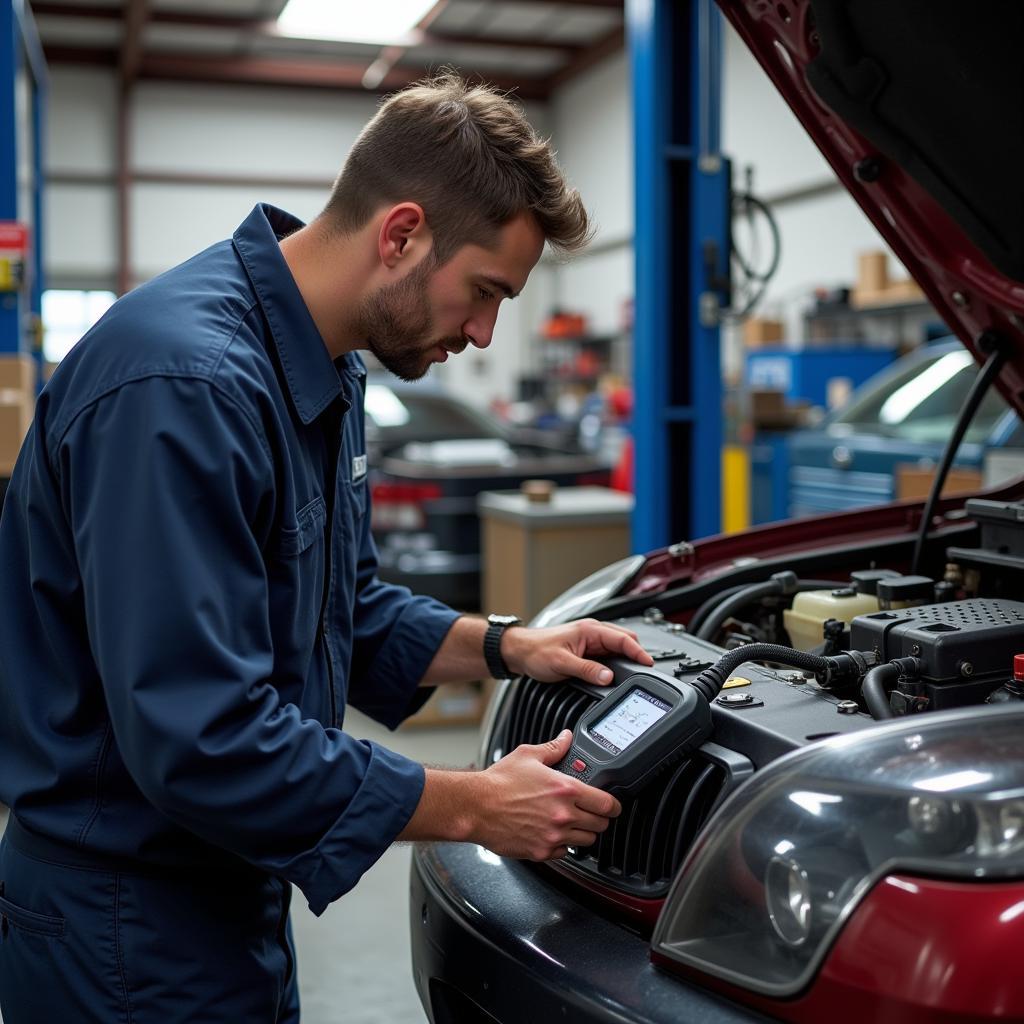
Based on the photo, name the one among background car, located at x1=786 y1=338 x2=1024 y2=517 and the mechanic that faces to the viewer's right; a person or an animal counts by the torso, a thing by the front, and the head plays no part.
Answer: the mechanic

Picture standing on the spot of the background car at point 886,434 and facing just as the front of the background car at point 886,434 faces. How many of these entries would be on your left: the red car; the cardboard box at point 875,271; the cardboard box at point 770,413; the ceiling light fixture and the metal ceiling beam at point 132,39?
1

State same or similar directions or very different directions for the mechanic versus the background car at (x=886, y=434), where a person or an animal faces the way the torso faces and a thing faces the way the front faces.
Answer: very different directions

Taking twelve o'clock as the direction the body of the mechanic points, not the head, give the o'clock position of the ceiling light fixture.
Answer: The ceiling light fixture is roughly at 9 o'clock from the mechanic.

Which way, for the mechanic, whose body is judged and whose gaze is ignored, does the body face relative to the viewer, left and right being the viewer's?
facing to the right of the viewer

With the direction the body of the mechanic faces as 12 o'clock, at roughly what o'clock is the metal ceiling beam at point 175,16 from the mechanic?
The metal ceiling beam is roughly at 9 o'clock from the mechanic.

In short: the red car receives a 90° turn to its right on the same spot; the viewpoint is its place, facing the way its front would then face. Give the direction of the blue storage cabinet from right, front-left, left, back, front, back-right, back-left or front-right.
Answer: front-right

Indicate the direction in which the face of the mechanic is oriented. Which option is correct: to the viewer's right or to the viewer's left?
to the viewer's right

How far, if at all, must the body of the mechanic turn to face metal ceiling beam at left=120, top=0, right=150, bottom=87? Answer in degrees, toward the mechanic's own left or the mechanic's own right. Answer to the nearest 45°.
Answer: approximately 90° to the mechanic's own left

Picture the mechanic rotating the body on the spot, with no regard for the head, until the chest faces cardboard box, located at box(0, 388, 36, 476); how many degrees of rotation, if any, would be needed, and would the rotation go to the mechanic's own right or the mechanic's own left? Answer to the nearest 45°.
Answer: approximately 90° to the mechanic's own left

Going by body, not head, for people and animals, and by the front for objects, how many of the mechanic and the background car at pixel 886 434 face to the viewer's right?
1

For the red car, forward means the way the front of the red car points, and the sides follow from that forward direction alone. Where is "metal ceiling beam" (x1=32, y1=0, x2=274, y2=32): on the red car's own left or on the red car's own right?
on the red car's own right

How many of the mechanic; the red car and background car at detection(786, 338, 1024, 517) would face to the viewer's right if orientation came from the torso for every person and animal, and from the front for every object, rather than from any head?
1

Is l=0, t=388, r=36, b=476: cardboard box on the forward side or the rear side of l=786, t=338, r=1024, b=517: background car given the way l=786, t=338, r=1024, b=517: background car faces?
on the forward side

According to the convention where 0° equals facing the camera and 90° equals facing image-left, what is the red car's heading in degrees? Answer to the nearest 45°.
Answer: approximately 45°
